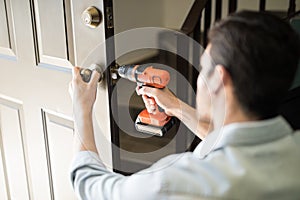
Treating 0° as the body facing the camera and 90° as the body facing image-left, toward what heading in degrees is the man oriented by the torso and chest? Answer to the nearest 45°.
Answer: approximately 135°

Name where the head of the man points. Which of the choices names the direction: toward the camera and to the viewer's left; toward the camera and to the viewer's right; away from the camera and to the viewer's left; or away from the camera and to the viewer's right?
away from the camera and to the viewer's left

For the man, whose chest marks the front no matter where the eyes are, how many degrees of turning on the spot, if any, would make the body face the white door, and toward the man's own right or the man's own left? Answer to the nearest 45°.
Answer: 0° — they already face it
